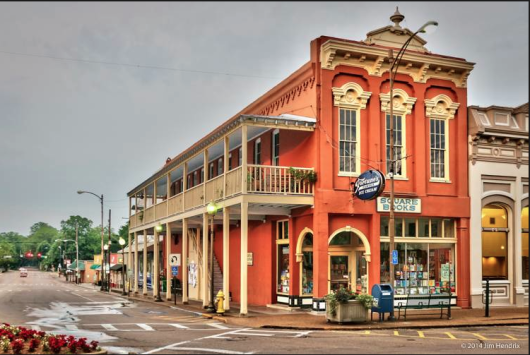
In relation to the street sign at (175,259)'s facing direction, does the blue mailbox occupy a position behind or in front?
in front

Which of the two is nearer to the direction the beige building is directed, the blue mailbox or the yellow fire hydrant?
the blue mailbox

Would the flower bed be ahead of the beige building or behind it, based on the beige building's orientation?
ahead

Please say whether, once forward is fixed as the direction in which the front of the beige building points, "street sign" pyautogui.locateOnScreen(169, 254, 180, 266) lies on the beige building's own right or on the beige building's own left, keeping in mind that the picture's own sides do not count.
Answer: on the beige building's own right

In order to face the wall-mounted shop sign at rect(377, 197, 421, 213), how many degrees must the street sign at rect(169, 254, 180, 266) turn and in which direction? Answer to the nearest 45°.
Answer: approximately 45° to its left

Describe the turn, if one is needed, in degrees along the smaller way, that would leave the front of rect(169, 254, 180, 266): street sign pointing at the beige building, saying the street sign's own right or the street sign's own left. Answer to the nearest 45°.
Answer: approximately 45° to the street sign's own left

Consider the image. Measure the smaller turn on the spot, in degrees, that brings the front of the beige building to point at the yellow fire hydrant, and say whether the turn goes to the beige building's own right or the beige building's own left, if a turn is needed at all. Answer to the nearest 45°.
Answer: approximately 45° to the beige building's own right

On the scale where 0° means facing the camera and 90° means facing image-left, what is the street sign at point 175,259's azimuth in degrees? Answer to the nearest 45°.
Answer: approximately 0°

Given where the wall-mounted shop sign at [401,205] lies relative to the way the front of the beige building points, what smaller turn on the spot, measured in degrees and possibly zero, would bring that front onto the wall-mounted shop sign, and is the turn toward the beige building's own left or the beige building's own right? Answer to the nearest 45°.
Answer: approximately 45° to the beige building's own right
